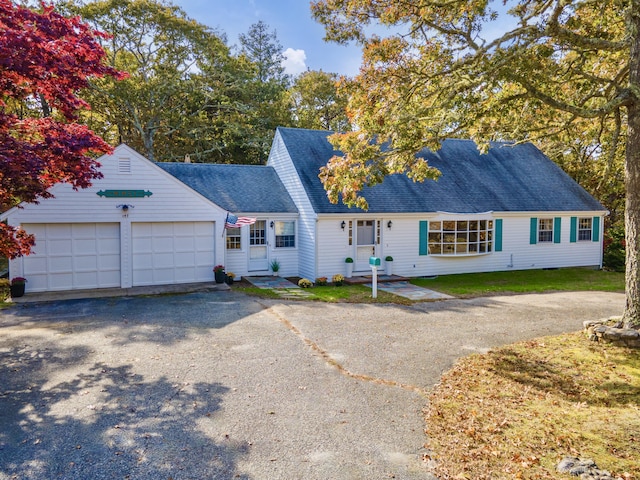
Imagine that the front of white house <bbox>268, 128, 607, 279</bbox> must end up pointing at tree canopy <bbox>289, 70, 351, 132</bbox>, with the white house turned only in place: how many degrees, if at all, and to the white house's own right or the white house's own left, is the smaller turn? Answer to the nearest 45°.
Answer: approximately 135° to the white house's own right

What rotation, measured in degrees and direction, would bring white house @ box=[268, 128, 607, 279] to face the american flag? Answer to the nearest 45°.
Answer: approximately 45° to its right

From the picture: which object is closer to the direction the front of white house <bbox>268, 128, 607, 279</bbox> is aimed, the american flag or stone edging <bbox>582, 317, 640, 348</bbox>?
the stone edging

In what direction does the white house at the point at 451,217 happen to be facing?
toward the camera

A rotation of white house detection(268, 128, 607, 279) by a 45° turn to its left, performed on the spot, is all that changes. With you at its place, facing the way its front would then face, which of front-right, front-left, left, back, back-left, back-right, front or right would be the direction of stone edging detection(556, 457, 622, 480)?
front-right

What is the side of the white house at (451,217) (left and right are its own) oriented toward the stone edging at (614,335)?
front
